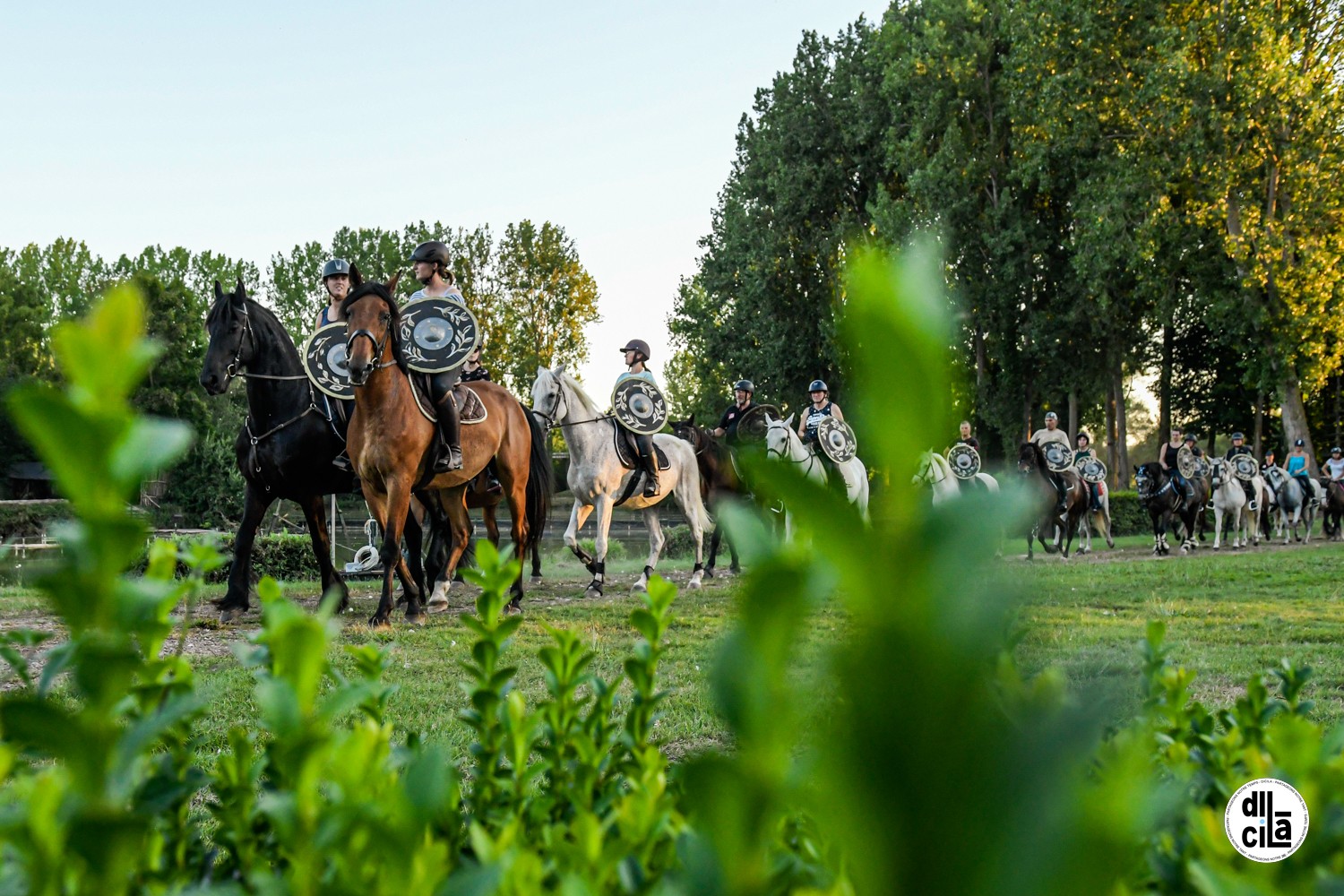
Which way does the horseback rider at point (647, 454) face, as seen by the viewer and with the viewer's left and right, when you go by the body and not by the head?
facing the viewer and to the left of the viewer

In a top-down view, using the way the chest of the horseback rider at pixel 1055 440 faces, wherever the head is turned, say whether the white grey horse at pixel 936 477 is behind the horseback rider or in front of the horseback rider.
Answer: in front

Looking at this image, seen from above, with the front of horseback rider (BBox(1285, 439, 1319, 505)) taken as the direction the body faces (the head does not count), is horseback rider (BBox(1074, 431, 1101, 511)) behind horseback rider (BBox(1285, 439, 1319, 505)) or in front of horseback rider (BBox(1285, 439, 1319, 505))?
in front

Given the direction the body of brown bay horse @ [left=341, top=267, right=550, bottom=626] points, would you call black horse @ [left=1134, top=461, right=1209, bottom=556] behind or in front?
behind

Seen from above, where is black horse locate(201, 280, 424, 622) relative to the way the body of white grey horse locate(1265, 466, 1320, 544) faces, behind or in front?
in front

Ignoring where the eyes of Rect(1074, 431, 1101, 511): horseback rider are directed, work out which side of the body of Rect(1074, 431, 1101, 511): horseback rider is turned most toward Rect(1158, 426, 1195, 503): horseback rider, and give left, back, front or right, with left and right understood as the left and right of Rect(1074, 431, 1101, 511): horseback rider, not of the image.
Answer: left

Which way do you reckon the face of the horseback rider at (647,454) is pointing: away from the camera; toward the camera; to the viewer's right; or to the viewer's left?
to the viewer's left

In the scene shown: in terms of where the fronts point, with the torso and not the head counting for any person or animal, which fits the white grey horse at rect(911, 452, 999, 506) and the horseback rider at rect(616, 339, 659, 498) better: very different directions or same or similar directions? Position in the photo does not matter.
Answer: same or similar directions

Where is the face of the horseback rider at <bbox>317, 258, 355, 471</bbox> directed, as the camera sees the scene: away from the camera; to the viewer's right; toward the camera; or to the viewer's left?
toward the camera

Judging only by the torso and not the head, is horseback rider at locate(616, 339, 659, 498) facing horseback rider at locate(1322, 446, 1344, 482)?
no

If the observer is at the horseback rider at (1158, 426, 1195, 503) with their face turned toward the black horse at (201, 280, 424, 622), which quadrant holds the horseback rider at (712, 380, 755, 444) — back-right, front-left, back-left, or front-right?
front-right

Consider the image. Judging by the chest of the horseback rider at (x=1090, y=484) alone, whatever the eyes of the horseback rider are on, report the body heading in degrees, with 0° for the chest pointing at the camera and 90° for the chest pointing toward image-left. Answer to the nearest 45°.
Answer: approximately 45°

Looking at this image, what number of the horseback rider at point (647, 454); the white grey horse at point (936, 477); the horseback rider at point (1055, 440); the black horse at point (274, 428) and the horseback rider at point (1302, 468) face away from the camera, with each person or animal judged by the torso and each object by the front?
0

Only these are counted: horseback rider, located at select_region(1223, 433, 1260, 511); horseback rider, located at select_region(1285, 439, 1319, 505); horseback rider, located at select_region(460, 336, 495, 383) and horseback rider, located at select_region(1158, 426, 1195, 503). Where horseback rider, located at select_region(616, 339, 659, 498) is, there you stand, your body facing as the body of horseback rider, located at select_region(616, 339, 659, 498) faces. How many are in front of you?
1

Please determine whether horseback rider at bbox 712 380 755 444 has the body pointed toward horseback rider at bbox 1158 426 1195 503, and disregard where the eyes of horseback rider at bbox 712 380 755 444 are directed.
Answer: no

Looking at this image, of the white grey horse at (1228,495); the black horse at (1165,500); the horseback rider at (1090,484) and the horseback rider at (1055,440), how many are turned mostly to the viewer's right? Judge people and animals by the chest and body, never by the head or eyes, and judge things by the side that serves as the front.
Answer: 0

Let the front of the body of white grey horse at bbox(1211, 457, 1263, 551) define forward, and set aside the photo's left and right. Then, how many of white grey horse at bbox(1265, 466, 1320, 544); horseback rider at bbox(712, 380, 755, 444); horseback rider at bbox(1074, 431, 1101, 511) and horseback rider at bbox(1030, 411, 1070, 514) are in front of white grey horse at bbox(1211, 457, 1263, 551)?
3
